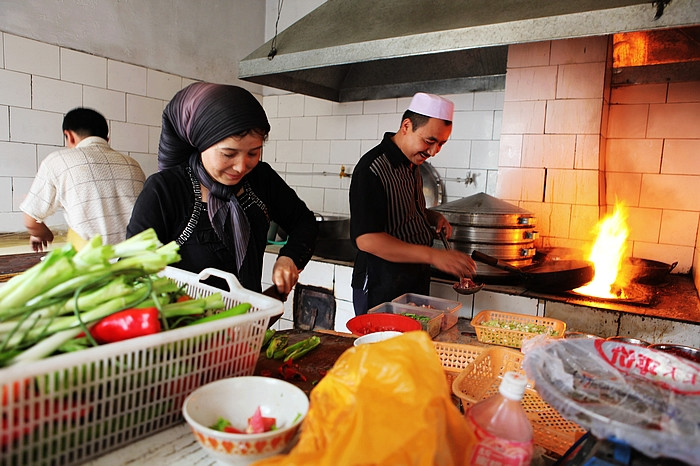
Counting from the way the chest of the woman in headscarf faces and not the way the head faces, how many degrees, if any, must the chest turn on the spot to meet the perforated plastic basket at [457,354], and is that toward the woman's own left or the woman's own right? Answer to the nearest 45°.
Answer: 0° — they already face it

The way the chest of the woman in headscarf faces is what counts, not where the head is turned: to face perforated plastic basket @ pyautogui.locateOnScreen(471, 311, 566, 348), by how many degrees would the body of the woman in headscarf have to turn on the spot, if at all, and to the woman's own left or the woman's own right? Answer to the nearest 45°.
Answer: approximately 45° to the woman's own left

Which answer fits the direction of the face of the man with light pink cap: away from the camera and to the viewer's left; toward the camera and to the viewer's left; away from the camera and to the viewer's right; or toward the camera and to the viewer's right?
toward the camera and to the viewer's right

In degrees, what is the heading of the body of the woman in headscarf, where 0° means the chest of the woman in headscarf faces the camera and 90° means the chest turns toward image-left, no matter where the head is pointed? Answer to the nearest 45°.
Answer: approximately 315°

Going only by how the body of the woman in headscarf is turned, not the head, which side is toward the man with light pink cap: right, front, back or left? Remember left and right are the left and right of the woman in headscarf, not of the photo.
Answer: left

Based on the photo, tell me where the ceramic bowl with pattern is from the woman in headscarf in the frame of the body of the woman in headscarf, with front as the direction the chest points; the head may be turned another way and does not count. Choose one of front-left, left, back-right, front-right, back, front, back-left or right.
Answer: front-right

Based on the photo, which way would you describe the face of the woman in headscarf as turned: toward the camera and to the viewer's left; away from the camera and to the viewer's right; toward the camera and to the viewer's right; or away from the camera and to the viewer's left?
toward the camera and to the viewer's right

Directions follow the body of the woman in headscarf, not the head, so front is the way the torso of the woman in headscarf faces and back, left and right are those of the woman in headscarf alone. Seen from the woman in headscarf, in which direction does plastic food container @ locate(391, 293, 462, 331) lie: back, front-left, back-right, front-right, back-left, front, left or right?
front-left

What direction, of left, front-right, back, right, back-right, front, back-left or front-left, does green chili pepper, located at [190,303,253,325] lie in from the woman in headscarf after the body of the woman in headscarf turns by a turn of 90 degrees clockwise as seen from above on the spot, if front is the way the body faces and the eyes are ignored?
front-left

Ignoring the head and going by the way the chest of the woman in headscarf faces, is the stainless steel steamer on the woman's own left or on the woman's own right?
on the woman's own left
